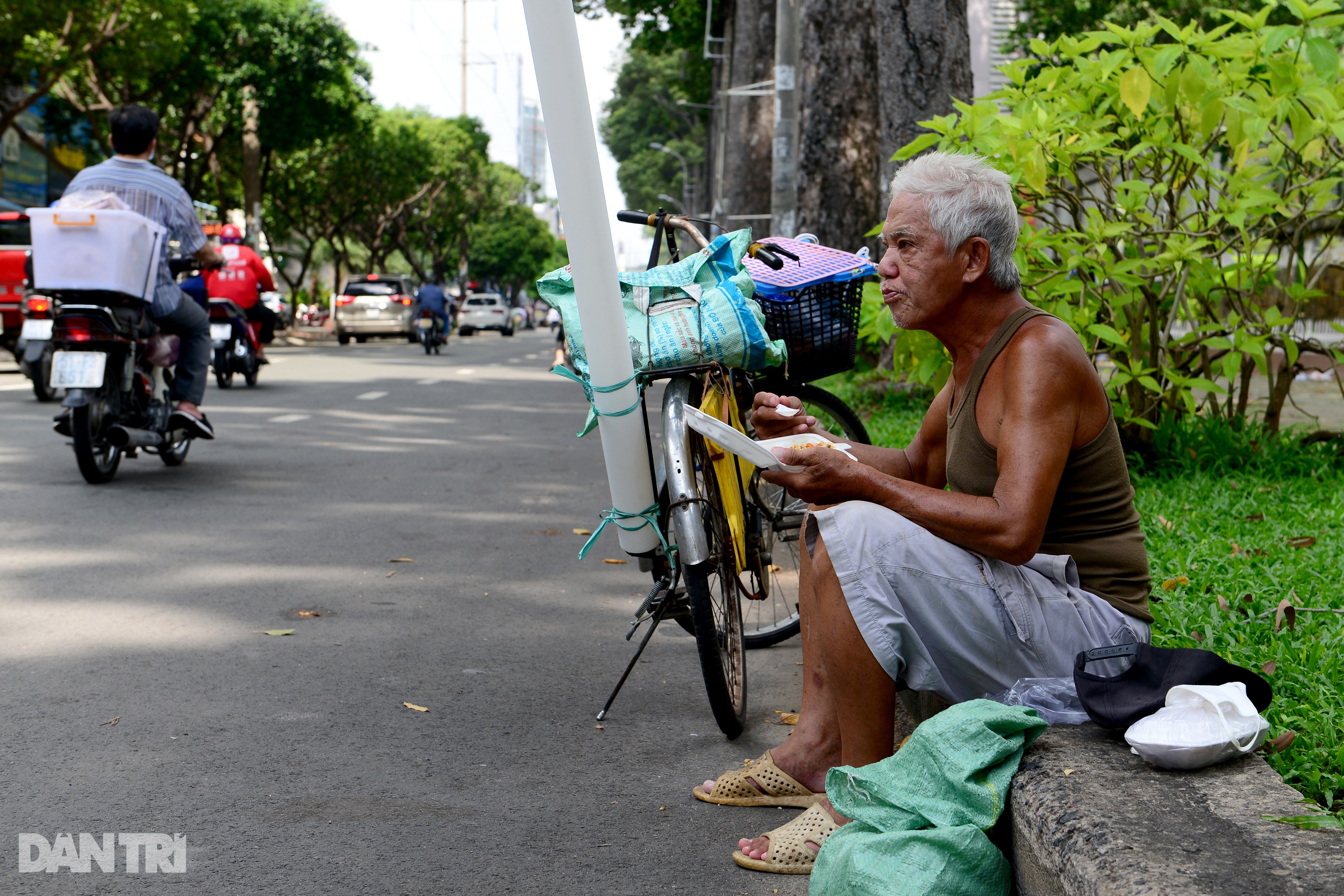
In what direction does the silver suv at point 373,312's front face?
away from the camera

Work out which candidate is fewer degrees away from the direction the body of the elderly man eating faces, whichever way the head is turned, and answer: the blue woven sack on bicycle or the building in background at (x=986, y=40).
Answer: the blue woven sack on bicycle

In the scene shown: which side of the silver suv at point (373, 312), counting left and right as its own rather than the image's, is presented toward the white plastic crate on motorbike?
back

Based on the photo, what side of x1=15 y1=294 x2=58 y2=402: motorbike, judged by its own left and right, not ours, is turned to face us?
back

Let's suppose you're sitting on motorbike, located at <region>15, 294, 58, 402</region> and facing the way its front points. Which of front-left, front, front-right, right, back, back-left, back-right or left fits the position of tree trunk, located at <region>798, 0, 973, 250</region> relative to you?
right

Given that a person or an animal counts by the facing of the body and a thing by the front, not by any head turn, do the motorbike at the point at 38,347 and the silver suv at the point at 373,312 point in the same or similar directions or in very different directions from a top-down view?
same or similar directions

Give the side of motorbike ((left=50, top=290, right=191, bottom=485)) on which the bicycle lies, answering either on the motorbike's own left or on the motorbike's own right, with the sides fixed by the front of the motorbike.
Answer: on the motorbike's own right

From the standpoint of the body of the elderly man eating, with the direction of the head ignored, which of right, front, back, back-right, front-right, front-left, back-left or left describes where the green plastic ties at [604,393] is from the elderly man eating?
front-right

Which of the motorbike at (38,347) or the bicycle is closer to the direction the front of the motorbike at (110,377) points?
the motorbike

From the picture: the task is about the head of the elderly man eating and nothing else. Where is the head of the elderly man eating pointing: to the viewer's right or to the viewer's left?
to the viewer's left

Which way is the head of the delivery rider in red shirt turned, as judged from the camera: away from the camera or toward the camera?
away from the camera

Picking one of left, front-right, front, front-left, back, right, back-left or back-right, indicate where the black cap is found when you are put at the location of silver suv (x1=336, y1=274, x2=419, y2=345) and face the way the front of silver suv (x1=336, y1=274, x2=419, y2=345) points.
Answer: back

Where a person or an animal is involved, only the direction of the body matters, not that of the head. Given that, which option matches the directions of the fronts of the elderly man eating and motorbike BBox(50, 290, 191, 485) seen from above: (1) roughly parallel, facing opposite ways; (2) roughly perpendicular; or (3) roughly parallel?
roughly perpendicular

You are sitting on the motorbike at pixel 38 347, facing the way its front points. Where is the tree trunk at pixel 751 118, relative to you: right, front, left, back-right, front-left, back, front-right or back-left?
front-right

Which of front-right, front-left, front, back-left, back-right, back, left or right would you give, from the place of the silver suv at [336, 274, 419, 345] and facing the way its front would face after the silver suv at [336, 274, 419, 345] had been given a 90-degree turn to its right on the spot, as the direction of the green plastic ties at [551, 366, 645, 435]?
right

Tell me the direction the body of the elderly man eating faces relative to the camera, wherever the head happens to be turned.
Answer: to the viewer's left

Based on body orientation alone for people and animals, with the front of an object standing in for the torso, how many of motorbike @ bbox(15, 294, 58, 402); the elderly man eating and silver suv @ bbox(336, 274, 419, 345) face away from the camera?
2

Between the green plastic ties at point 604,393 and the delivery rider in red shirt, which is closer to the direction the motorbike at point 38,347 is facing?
the delivery rider in red shirt

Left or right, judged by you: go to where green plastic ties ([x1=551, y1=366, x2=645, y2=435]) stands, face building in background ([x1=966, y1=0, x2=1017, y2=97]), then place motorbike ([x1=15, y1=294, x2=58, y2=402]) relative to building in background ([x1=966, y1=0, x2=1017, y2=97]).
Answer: left
